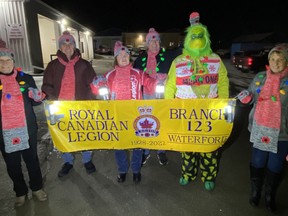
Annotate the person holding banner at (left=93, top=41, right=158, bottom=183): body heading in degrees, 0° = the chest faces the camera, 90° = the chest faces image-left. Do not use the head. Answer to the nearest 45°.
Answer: approximately 0°

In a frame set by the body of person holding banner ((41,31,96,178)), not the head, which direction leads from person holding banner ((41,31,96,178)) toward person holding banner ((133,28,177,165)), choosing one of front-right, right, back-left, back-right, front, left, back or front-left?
left

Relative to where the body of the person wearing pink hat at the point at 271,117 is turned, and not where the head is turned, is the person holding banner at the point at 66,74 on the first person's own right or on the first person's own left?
on the first person's own right

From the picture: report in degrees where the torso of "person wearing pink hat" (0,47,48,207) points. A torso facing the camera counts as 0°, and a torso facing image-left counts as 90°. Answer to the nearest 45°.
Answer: approximately 0°

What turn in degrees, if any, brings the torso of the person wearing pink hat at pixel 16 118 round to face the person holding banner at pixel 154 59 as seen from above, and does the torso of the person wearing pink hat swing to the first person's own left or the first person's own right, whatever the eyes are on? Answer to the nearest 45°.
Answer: approximately 90° to the first person's own left

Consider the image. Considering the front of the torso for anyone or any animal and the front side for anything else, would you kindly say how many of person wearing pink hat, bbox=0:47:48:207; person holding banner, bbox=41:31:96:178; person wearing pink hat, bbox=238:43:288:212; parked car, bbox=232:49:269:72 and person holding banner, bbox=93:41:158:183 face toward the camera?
4

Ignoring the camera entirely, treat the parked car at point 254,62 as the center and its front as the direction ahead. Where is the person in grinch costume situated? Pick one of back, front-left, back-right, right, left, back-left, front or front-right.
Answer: back-right

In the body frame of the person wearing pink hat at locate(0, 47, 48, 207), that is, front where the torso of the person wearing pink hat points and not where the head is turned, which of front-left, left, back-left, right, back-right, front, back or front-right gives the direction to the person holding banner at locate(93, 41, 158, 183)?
left

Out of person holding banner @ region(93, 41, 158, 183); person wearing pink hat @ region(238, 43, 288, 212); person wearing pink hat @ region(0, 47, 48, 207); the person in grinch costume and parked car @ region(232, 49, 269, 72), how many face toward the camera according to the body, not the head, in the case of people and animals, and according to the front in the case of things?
4

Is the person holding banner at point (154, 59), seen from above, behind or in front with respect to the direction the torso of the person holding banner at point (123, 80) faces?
behind

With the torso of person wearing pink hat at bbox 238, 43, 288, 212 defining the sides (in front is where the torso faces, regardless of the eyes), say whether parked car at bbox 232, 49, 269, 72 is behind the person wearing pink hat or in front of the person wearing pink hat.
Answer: behind
